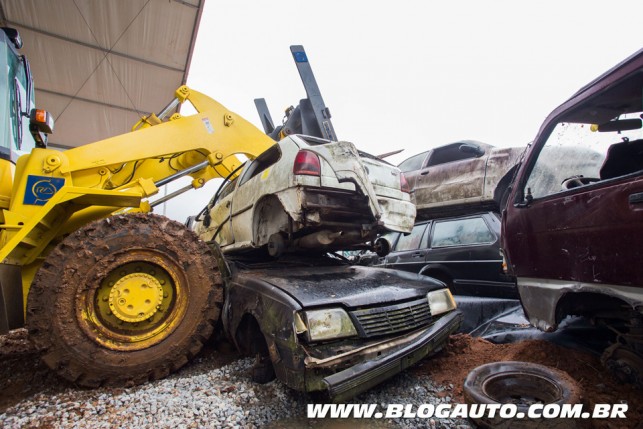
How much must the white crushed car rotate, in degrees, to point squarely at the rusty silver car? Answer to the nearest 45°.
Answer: approximately 90° to its right

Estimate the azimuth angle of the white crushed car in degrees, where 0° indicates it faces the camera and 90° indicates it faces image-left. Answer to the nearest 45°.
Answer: approximately 135°

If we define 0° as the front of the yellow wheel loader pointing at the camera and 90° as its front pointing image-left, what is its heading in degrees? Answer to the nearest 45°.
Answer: approximately 270°

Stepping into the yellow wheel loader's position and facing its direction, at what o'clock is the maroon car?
The maroon car is roughly at 1 o'clock from the yellow wheel loader.

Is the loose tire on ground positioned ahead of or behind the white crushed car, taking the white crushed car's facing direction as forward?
behind

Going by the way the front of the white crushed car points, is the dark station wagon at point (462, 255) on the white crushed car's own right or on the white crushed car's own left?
on the white crushed car's own right

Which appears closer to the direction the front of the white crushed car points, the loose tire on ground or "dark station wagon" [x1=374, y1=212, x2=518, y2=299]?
the dark station wagon
